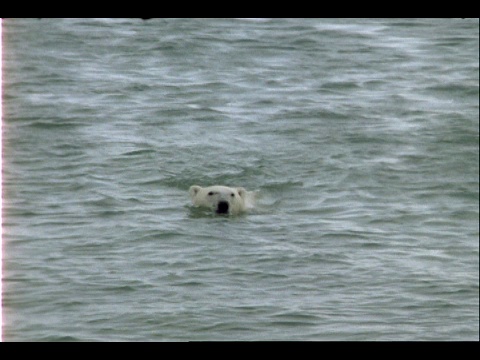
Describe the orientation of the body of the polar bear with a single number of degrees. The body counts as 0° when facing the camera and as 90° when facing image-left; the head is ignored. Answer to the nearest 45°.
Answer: approximately 0°
